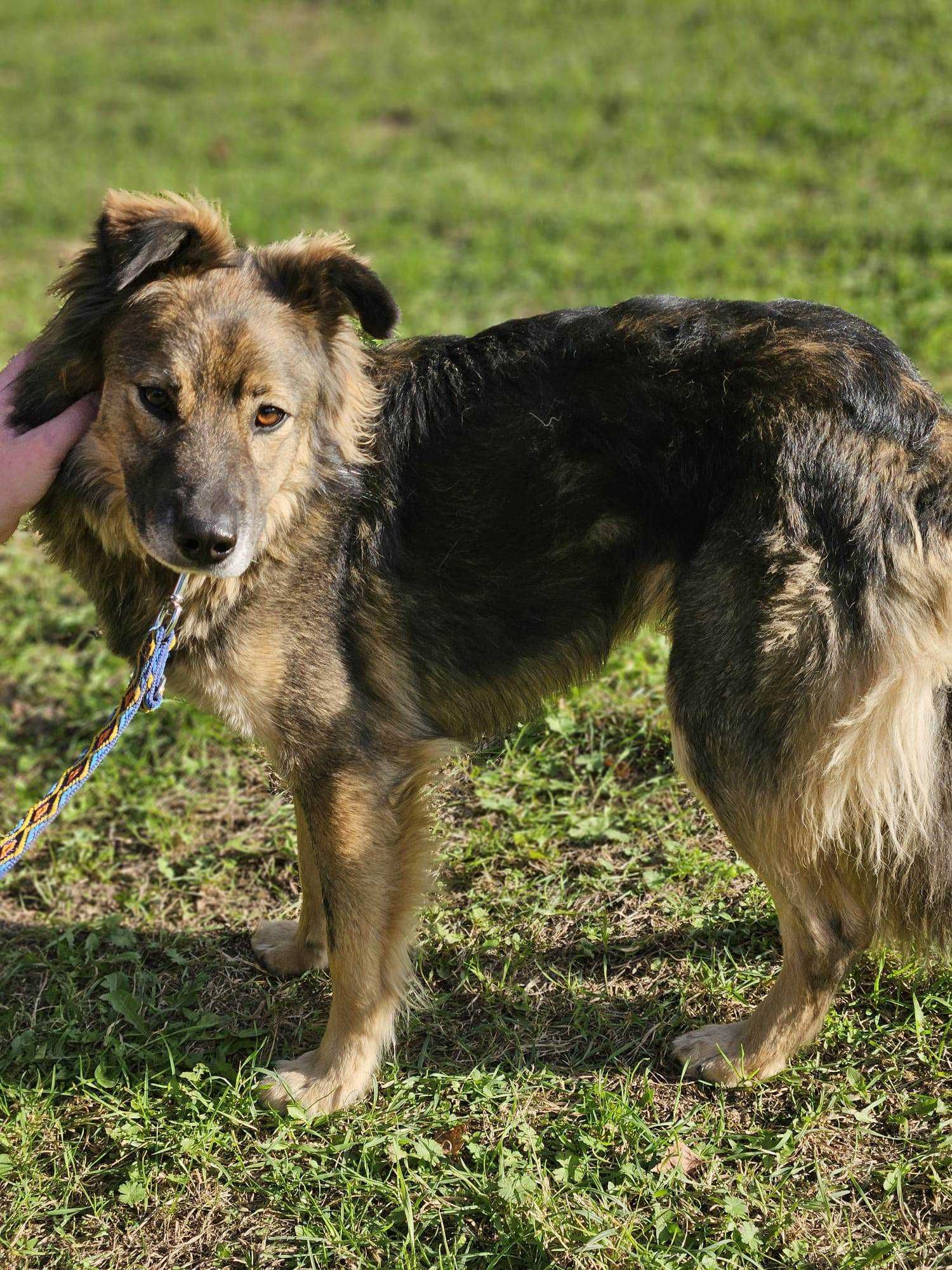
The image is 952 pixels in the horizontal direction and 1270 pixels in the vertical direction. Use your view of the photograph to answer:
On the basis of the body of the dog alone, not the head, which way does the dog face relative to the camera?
to the viewer's left
